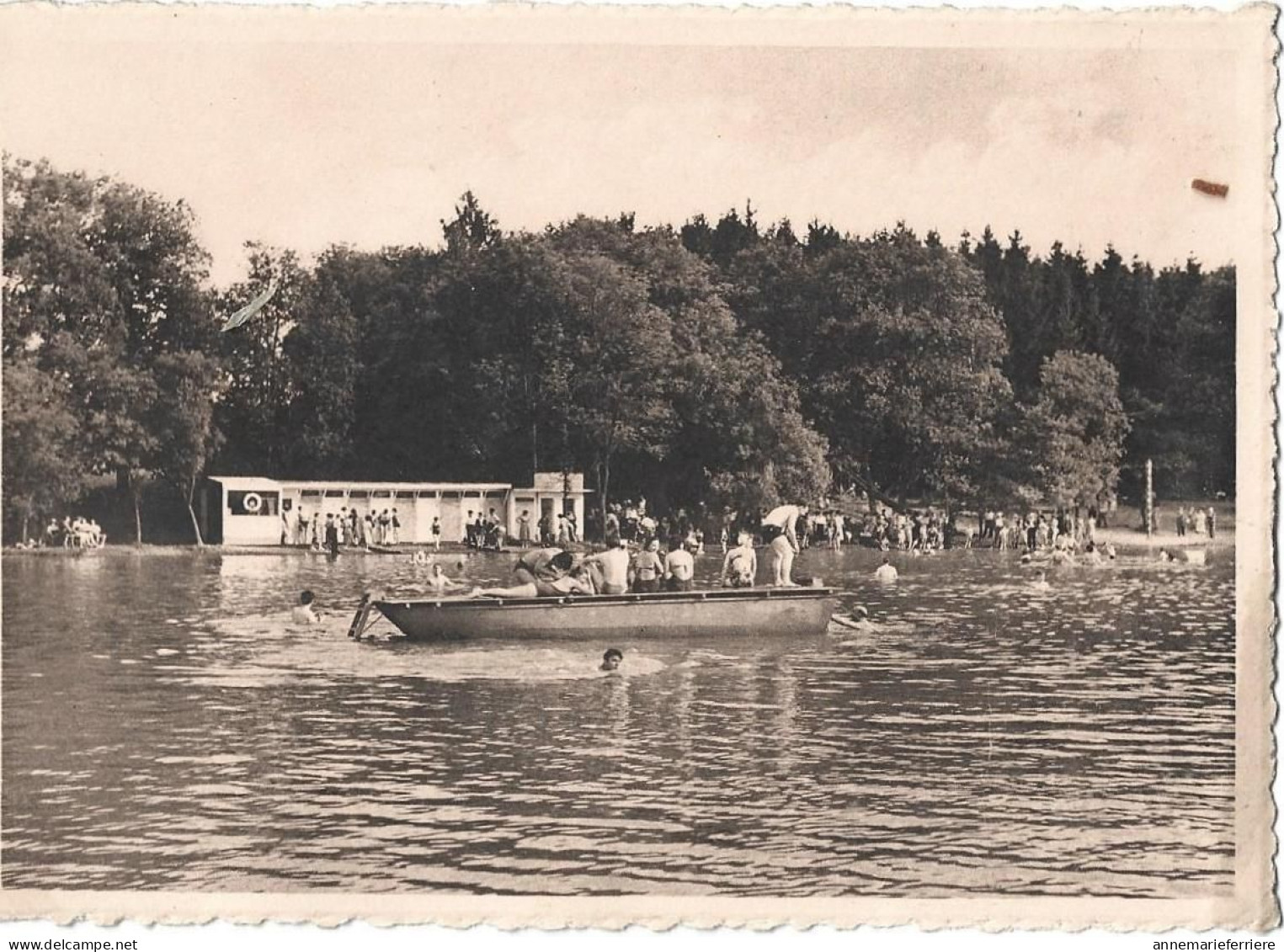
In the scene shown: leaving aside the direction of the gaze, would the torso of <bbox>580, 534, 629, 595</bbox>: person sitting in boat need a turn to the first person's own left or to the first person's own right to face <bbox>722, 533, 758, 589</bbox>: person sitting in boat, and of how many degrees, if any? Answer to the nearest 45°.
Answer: approximately 90° to the first person's own right

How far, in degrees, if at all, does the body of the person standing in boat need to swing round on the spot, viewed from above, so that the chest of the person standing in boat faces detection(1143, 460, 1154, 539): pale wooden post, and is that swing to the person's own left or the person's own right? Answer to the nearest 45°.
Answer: approximately 45° to the person's own left

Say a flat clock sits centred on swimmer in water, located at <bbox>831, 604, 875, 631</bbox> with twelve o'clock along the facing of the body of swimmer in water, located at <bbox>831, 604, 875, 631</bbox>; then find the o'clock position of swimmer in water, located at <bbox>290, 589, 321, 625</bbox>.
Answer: swimmer in water, located at <bbox>290, 589, 321, 625</bbox> is roughly at 11 o'clock from swimmer in water, located at <bbox>831, 604, 875, 631</bbox>.

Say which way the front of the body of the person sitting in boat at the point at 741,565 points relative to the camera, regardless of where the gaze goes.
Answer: away from the camera

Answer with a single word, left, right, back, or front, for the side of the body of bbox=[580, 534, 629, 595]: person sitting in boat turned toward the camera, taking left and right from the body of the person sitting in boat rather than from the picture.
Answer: back
